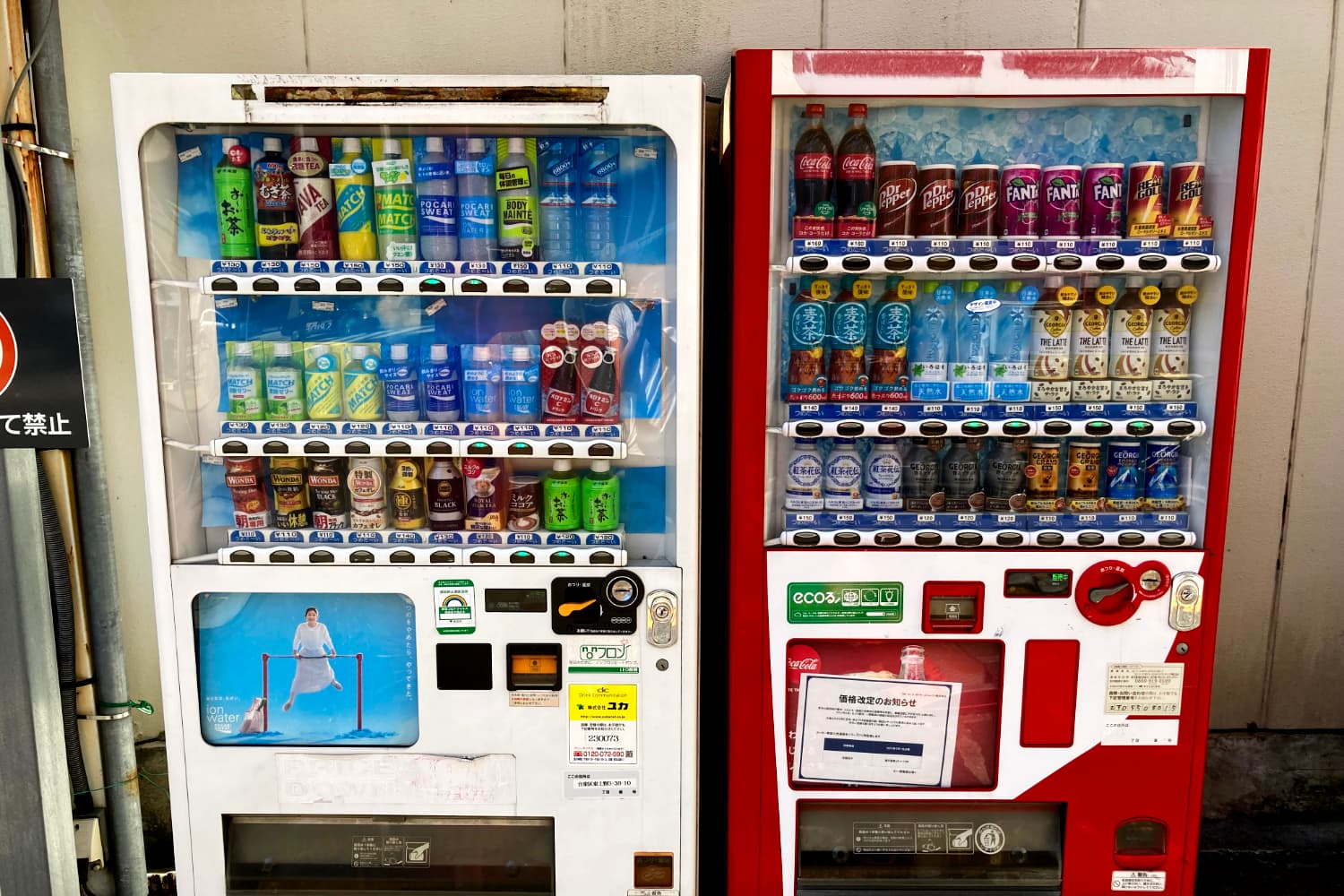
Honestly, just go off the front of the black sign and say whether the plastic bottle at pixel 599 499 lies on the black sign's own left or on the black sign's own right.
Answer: on the black sign's own left

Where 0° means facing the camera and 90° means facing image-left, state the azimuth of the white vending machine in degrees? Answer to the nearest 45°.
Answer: approximately 0°

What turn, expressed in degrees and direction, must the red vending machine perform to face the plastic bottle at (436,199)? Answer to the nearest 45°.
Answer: approximately 90° to its right

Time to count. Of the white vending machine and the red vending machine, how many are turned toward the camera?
2

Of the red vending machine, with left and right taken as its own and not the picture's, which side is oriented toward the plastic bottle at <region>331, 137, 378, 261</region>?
right

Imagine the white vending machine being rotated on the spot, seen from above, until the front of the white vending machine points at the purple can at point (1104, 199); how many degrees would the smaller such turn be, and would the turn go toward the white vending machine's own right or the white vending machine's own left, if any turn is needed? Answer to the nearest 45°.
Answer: approximately 90° to the white vending machine's own left

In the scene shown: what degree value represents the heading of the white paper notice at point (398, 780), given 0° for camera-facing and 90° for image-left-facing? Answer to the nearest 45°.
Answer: approximately 0°

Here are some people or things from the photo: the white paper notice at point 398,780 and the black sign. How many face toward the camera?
2
